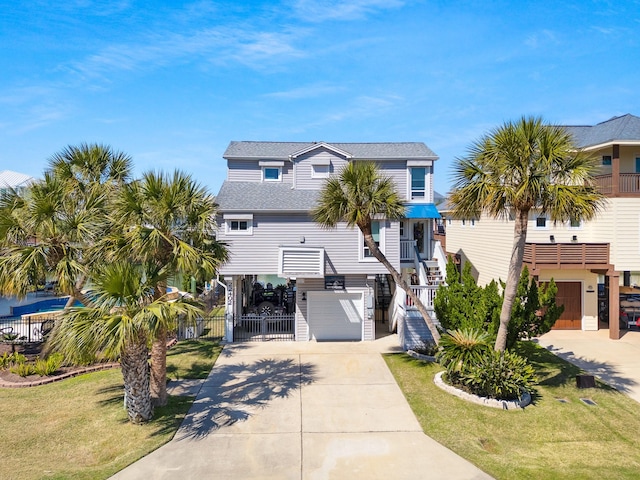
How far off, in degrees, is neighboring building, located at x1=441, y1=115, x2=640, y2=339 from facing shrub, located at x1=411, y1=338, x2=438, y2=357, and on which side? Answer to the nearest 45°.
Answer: approximately 45° to its right

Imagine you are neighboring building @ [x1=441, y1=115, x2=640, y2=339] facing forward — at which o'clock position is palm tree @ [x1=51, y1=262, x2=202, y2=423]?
The palm tree is roughly at 1 o'clock from the neighboring building.

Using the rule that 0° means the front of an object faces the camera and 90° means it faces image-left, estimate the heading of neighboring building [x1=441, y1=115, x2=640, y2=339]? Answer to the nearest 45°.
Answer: approximately 0°

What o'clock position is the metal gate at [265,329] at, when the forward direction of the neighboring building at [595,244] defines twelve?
The metal gate is roughly at 2 o'clock from the neighboring building.

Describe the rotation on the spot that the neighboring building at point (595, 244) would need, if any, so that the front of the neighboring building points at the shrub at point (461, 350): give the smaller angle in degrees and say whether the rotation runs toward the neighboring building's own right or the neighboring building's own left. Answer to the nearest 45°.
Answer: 0° — it already faces it
